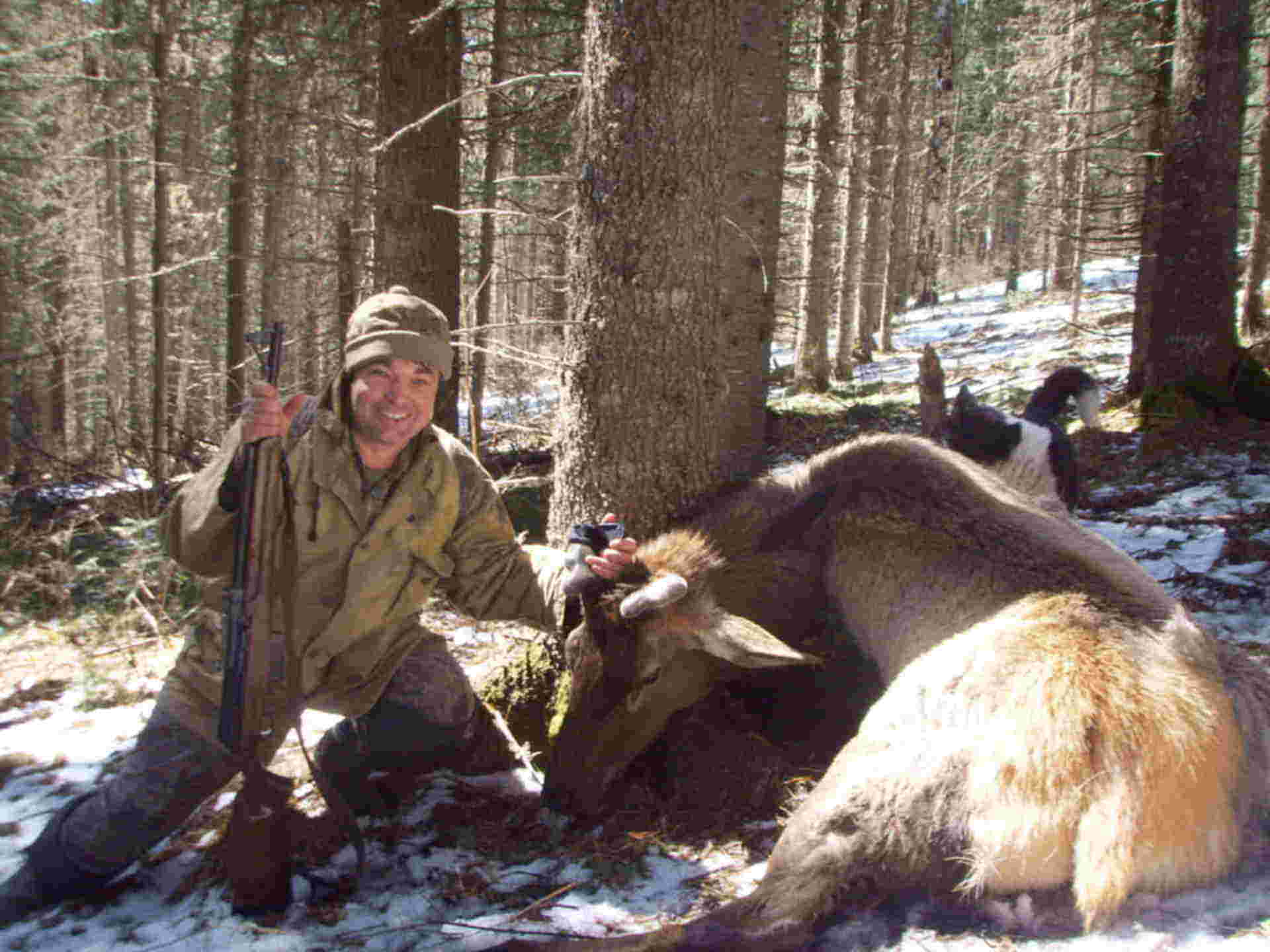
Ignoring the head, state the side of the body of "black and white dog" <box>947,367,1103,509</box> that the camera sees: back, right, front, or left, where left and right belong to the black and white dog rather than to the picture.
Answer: left

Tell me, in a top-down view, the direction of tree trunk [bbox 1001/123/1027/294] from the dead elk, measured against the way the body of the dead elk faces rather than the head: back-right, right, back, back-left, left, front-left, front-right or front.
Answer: front-right

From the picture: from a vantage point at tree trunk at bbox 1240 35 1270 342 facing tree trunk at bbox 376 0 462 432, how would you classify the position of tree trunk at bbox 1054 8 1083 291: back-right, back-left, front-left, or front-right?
back-right

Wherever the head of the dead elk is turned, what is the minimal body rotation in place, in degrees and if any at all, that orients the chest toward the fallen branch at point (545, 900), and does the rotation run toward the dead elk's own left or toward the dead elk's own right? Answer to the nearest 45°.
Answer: approximately 90° to the dead elk's own left

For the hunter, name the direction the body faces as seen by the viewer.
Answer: toward the camera

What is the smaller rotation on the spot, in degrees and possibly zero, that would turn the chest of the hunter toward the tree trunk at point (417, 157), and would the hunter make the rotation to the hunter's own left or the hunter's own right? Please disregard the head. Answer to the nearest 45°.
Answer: approximately 180°

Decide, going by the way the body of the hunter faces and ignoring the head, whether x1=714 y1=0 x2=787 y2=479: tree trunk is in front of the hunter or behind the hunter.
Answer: behind

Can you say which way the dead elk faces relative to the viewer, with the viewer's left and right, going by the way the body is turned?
facing away from the viewer and to the left of the viewer

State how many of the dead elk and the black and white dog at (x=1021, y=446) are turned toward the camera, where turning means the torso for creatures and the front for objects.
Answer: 0
